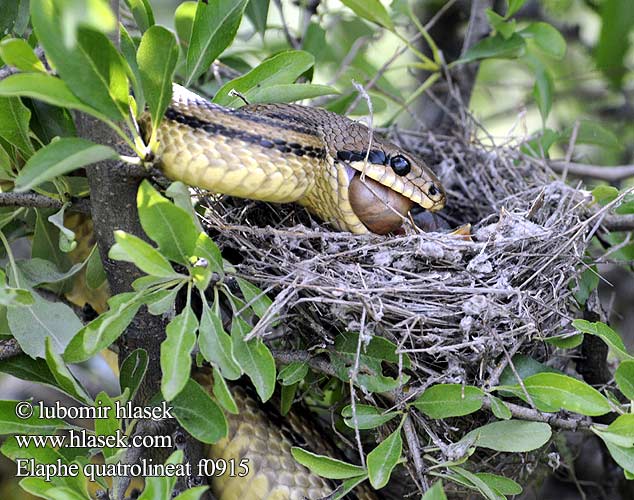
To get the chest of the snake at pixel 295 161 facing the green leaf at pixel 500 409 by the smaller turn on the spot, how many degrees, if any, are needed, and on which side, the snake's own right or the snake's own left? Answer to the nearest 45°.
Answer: approximately 45° to the snake's own right

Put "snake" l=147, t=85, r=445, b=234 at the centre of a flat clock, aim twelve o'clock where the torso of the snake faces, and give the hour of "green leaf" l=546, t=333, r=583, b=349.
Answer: The green leaf is roughly at 1 o'clock from the snake.

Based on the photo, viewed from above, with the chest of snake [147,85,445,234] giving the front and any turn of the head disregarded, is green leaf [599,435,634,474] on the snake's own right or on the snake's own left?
on the snake's own right

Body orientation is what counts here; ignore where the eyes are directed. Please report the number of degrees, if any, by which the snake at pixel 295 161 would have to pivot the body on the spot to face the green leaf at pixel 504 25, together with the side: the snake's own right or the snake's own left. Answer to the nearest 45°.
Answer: approximately 45° to the snake's own left

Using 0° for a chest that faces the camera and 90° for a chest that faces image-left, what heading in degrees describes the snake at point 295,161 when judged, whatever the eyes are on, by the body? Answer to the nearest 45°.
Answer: approximately 270°

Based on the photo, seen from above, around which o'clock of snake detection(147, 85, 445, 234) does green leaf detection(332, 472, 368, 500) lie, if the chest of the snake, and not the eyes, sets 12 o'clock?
The green leaf is roughly at 3 o'clock from the snake.
